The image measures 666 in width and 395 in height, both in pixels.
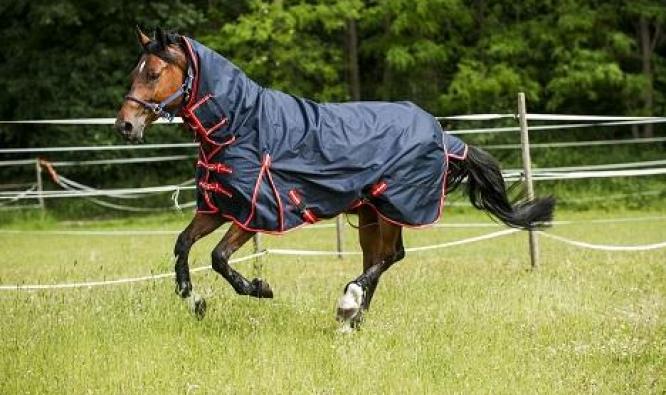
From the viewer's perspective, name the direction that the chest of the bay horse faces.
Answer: to the viewer's left

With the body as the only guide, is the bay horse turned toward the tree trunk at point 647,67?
no
